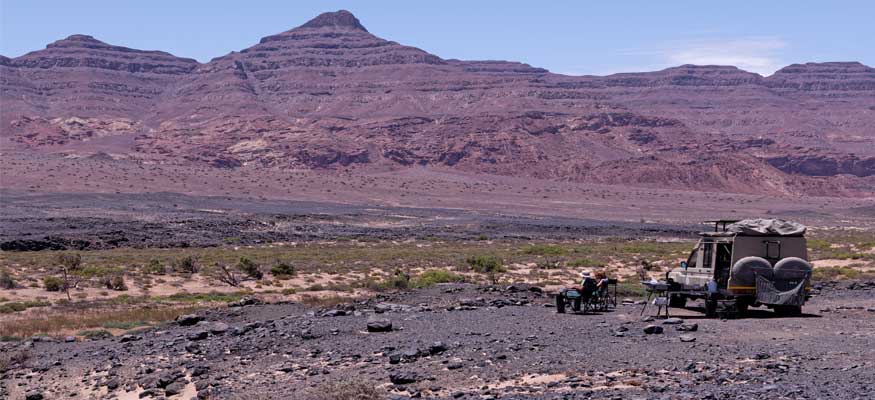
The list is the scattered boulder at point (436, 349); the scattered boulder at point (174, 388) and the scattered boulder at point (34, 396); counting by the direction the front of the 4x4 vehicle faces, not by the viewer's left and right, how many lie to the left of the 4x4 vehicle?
3

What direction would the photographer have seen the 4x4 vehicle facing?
facing away from the viewer and to the left of the viewer

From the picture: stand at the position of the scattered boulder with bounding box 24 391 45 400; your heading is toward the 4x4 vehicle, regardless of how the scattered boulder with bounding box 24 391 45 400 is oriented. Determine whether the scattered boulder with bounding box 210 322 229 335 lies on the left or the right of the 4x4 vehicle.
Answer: left

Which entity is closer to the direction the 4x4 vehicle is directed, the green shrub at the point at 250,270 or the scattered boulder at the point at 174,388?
the green shrub

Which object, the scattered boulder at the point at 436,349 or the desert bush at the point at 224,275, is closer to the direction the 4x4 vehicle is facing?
the desert bush

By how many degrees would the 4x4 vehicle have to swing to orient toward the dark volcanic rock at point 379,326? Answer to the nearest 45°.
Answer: approximately 90° to its left

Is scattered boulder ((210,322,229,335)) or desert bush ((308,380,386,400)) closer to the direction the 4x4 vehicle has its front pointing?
the scattered boulder

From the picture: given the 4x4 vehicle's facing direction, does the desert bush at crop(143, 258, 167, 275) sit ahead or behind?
ahead

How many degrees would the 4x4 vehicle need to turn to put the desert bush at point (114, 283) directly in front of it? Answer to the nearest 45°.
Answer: approximately 45° to its left

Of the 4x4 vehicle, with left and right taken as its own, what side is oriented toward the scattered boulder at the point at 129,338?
left

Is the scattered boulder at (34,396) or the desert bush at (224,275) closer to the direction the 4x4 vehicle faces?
the desert bush

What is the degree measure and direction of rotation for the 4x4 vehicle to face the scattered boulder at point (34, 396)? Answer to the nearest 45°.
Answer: approximately 90° to its left

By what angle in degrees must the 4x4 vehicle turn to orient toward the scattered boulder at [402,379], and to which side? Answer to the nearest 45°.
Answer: approximately 90° to its left
